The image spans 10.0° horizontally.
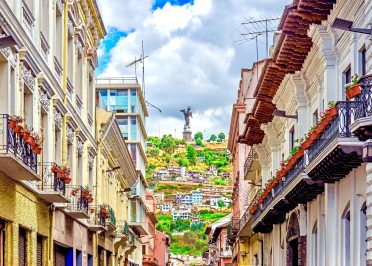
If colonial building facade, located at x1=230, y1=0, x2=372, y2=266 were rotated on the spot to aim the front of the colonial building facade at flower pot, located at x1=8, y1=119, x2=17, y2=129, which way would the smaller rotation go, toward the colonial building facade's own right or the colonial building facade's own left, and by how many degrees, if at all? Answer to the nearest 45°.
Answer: approximately 45° to the colonial building facade's own left

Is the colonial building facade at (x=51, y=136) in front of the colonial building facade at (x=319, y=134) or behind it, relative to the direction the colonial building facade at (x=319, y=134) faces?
in front

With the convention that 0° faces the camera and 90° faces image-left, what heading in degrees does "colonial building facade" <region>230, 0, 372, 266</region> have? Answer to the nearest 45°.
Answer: approximately 90°

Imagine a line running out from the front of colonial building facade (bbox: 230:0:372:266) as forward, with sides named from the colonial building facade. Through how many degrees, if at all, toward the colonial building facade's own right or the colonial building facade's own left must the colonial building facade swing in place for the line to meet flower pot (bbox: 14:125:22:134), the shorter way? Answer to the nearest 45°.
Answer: approximately 45° to the colonial building facade's own left

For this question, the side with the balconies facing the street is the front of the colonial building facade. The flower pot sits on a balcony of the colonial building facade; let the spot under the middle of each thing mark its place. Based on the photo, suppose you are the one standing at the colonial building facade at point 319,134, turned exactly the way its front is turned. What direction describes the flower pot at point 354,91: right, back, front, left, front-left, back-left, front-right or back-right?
left

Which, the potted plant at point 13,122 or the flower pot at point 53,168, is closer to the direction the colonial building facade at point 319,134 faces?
the flower pot

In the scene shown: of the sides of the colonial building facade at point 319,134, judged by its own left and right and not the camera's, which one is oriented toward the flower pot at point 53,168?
front
